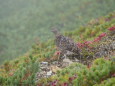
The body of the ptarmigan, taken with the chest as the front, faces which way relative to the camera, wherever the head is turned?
to the viewer's left
